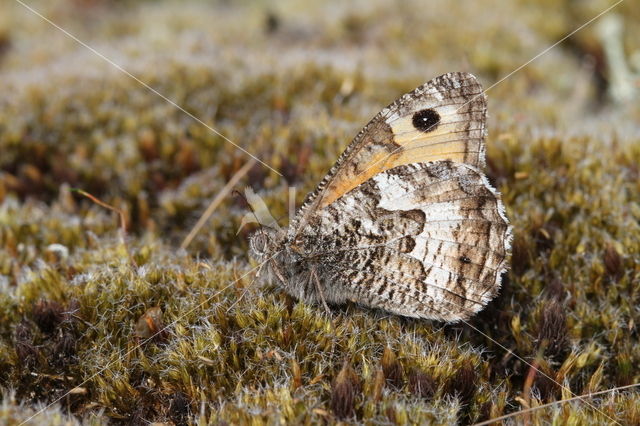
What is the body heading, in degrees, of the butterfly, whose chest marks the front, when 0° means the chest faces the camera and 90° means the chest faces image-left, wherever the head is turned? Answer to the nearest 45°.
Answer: approximately 90°
